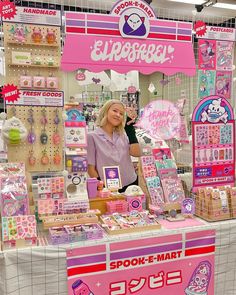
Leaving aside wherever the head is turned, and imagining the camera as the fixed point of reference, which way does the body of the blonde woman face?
toward the camera

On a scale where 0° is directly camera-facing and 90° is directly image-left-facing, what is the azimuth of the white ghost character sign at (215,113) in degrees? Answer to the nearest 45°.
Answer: approximately 0°

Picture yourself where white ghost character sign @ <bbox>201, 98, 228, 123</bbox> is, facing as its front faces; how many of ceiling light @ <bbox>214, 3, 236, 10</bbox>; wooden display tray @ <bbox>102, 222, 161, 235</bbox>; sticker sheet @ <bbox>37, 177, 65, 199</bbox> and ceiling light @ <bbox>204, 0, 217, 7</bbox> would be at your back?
2

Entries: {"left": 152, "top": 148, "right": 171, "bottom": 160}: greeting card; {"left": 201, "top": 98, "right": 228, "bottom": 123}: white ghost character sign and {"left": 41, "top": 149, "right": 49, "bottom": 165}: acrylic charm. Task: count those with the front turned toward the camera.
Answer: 3

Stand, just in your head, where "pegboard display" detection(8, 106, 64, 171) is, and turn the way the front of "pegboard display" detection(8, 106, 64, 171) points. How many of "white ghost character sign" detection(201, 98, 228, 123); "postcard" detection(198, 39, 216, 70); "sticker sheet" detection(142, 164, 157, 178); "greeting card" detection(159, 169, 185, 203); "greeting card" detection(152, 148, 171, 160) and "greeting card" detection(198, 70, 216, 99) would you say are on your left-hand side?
6

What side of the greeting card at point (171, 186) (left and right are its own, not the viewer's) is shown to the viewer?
front

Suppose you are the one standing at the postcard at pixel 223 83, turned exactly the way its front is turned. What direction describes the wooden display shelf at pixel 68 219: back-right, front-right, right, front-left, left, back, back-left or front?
front-right

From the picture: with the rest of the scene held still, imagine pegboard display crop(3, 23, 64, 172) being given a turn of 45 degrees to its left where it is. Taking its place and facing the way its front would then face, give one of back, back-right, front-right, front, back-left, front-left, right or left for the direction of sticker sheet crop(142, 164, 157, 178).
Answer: front-left

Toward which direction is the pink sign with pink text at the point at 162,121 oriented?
toward the camera

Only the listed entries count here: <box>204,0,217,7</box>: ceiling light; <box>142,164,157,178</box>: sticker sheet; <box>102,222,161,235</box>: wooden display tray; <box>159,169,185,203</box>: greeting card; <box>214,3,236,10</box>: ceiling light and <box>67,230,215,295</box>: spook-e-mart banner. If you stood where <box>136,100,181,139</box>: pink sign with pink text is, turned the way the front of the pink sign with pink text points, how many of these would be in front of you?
4

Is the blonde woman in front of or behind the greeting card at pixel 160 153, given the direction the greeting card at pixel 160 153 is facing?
behind
